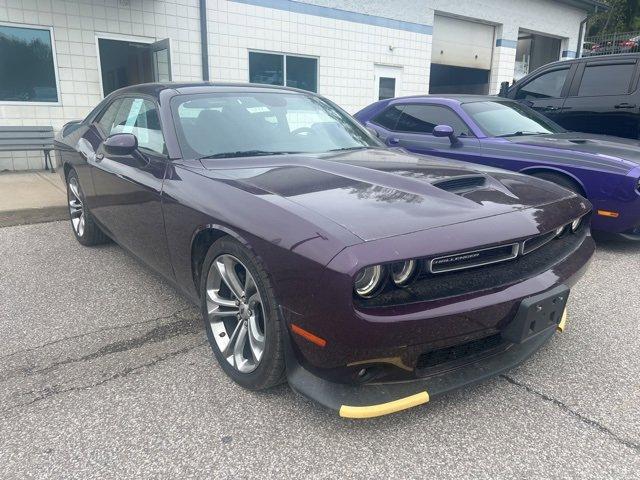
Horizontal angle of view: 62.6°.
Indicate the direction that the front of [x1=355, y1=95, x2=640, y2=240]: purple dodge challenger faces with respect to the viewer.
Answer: facing the viewer and to the right of the viewer

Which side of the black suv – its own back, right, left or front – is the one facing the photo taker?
left

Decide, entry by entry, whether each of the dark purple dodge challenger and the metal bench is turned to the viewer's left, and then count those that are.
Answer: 0

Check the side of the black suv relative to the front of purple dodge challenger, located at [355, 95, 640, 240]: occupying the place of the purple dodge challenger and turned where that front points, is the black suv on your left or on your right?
on your left

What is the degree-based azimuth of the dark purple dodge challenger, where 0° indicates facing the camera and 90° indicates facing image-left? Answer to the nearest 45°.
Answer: approximately 315°

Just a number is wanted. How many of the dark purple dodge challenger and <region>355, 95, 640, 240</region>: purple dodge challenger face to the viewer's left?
0

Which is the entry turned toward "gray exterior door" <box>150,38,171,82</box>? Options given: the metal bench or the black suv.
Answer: the black suv

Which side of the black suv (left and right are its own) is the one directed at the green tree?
right

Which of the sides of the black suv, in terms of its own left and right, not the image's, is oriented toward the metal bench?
front

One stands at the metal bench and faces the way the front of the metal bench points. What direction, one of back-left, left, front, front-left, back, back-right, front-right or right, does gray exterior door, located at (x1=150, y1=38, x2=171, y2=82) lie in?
left

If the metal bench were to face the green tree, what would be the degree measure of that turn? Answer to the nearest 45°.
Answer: approximately 90° to its left

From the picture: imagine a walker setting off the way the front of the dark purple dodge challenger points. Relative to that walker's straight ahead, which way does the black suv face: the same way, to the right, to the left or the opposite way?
the opposite way

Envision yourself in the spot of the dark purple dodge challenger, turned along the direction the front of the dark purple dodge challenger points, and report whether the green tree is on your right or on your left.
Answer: on your left

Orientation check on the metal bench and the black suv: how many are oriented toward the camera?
1

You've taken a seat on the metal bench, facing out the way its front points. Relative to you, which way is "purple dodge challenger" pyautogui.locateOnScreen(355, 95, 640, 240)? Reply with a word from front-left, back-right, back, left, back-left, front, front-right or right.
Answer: front-left

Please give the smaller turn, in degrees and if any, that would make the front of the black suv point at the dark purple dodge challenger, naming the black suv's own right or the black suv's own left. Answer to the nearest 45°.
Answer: approximately 90° to the black suv's own left

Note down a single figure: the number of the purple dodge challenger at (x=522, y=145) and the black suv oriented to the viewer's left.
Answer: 1

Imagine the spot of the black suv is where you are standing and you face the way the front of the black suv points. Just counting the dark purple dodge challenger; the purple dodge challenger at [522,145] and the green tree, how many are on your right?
1
